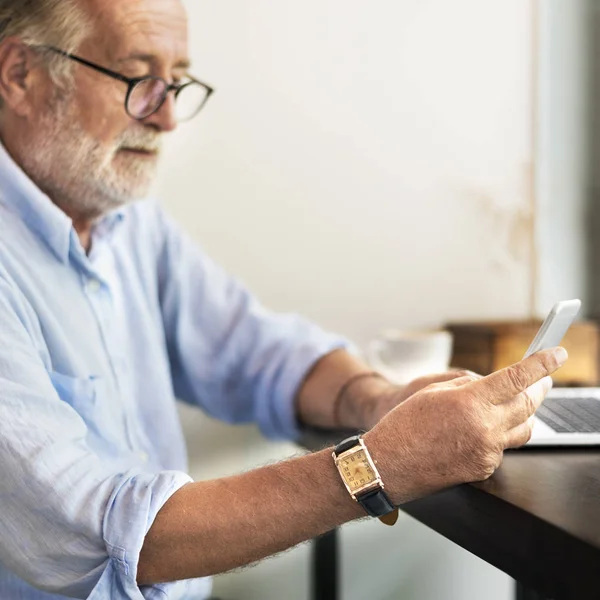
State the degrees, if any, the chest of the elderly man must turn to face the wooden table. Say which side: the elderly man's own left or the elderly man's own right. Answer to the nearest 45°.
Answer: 0° — they already face it

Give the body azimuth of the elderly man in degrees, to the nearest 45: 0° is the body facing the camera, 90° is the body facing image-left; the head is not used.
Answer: approximately 315°

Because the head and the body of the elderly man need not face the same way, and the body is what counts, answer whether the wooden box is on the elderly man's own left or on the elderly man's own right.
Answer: on the elderly man's own left

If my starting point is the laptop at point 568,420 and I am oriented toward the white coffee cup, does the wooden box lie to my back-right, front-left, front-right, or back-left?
front-right
